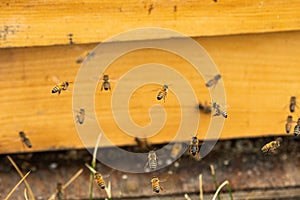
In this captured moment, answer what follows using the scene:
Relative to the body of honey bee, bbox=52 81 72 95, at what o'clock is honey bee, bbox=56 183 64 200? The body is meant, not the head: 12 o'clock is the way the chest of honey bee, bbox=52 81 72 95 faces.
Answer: honey bee, bbox=56 183 64 200 is roughly at 3 o'clock from honey bee, bbox=52 81 72 95.

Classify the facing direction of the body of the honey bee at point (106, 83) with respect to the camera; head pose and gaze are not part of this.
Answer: away from the camera

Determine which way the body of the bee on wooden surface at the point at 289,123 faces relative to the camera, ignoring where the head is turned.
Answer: away from the camera

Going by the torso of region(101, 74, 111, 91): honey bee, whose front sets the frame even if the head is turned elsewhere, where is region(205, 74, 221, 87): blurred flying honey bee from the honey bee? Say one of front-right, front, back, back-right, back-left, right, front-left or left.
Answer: right

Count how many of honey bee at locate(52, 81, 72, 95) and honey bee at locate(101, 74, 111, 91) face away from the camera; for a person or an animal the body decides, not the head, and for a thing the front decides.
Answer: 1
